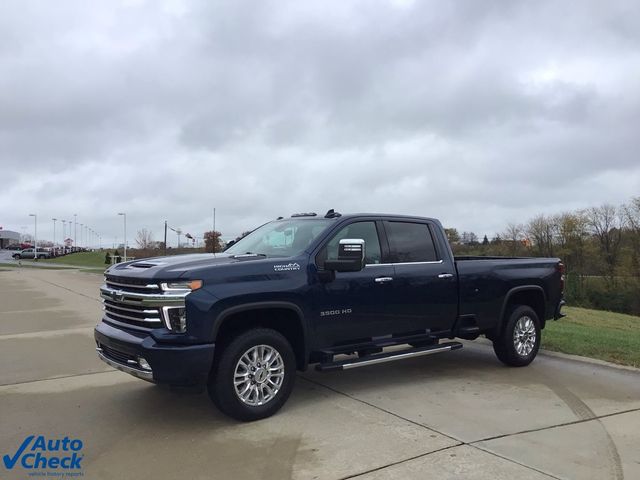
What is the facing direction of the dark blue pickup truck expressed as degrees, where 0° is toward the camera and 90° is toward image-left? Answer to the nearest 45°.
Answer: approximately 45°
